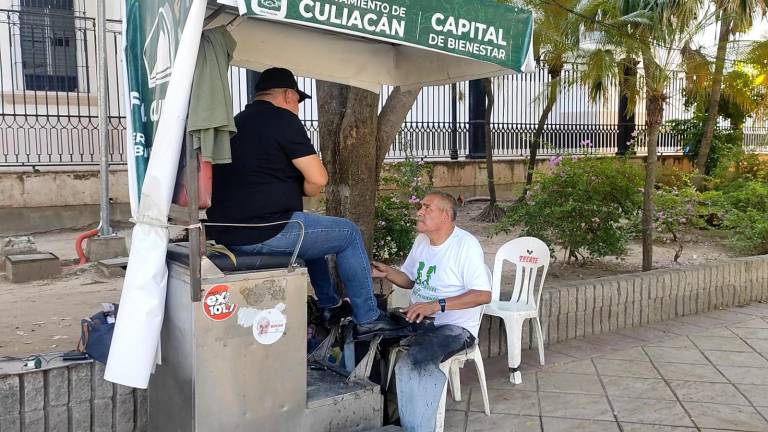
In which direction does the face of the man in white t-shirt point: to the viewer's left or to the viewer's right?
to the viewer's left

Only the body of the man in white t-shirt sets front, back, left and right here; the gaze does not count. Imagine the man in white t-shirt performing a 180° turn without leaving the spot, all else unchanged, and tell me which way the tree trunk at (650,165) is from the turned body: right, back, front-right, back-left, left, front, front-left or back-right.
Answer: front

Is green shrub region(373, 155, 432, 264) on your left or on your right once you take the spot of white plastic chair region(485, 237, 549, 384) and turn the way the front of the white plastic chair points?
on your right

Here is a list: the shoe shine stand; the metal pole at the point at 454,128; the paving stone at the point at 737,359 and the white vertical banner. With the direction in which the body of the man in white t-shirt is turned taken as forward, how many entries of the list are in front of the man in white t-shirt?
2

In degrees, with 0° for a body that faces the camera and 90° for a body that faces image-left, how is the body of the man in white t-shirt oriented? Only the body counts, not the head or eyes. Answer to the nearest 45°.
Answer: approximately 45°

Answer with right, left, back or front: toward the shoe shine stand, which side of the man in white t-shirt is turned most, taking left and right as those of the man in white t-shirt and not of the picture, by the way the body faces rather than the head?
front

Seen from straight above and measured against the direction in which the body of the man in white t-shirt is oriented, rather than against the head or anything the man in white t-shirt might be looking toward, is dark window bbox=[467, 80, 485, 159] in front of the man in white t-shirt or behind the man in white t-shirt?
behind

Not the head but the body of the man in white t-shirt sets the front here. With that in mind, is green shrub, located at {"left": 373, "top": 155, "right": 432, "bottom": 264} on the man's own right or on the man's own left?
on the man's own right

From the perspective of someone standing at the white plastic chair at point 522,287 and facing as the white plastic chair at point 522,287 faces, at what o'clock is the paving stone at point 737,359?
The paving stone is roughly at 7 o'clock from the white plastic chair.

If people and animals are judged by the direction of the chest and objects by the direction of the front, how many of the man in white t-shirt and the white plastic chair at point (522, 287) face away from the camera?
0

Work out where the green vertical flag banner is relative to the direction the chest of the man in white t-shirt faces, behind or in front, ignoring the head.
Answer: in front

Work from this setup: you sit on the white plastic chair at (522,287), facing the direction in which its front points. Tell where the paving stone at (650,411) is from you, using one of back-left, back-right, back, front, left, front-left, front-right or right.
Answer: left

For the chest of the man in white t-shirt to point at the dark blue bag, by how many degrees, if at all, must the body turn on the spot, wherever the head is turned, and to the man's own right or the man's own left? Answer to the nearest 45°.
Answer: approximately 45° to the man's own right

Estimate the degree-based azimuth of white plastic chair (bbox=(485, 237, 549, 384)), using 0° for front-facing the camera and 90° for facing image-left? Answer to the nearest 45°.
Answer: approximately 45°
